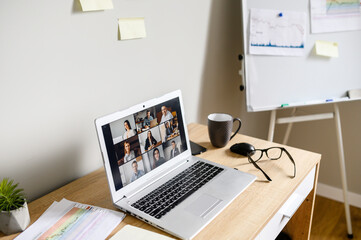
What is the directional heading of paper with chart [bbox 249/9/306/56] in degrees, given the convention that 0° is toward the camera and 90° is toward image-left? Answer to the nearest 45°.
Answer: approximately 0°

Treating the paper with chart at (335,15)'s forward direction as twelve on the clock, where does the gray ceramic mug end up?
The gray ceramic mug is roughly at 1 o'clock from the paper with chart.

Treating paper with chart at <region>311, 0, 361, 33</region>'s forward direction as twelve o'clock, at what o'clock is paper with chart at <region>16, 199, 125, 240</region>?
paper with chart at <region>16, 199, 125, 240</region> is roughly at 1 o'clock from paper with chart at <region>311, 0, 361, 33</region>.

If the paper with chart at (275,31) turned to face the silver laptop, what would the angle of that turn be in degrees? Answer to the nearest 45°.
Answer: approximately 45° to its right
